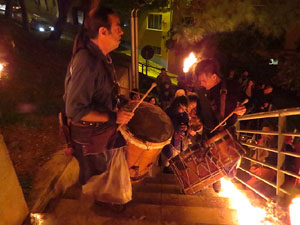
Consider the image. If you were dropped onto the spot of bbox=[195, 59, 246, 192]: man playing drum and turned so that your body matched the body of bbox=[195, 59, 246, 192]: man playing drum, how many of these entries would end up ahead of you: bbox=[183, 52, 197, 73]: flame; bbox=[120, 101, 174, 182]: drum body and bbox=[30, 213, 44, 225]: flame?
2

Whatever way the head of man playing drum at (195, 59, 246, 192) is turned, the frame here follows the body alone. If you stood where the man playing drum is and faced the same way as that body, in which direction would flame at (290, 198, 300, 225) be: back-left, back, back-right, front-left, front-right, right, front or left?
left

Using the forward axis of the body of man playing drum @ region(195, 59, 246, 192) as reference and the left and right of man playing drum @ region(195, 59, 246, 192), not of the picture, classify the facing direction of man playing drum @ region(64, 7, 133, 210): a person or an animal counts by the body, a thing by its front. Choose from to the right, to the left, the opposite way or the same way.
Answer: the opposite way

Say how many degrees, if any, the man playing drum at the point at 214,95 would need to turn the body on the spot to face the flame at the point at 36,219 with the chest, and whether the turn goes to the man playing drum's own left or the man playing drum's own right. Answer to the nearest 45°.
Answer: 0° — they already face it

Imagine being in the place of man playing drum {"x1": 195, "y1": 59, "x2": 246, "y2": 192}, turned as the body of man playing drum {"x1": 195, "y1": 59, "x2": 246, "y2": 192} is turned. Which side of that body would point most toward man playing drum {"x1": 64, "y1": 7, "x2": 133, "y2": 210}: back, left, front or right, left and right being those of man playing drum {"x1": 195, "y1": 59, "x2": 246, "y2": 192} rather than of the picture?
front

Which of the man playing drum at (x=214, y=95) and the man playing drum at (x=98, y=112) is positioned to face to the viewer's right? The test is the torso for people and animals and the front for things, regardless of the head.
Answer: the man playing drum at (x=98, y=112)

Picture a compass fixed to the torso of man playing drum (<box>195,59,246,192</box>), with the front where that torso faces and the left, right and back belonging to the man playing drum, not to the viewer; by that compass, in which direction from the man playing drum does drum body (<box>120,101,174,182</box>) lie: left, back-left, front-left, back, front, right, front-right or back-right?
front

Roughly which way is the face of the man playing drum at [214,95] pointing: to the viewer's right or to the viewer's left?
to the viewer's left

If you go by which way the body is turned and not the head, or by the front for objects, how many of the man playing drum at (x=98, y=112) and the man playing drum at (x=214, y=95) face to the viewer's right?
1

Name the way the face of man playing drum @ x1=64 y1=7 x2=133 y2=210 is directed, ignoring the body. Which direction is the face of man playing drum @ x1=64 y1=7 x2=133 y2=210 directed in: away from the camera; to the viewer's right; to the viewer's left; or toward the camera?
to the viewer's right

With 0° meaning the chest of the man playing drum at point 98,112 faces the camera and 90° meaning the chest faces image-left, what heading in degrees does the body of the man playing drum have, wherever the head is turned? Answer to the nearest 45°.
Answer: approximately 270°

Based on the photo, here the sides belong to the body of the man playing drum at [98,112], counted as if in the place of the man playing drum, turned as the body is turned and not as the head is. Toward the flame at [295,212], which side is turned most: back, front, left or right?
front
